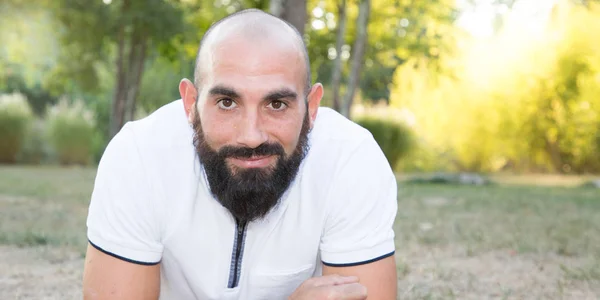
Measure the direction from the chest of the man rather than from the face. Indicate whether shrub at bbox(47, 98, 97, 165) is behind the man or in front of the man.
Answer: behind

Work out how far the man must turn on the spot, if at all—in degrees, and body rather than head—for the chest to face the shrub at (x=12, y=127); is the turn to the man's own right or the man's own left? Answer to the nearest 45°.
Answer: approximately 180°

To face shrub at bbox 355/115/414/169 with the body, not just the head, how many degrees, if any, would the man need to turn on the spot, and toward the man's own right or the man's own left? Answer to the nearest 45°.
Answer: approximately 180°

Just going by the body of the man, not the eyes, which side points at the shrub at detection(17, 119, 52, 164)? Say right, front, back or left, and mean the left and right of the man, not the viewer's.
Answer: back

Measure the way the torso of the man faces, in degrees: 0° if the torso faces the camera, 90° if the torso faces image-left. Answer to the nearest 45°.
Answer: approximately 0°
